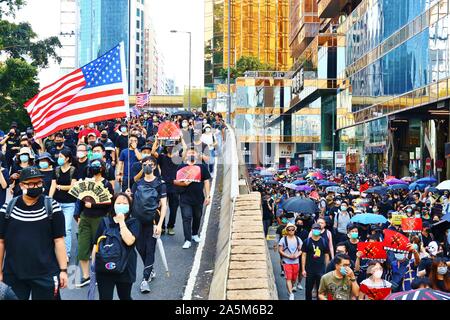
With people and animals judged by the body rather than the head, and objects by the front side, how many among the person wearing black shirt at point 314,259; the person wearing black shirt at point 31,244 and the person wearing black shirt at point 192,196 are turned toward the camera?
3

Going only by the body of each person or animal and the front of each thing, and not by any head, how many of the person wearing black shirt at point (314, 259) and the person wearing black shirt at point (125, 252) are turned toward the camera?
2

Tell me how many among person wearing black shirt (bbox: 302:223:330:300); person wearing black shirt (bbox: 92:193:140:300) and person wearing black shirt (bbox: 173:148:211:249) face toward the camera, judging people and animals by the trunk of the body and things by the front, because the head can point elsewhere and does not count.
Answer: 3

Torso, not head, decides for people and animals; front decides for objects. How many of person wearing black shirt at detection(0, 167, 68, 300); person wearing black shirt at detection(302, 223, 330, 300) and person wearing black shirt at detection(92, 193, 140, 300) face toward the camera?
3

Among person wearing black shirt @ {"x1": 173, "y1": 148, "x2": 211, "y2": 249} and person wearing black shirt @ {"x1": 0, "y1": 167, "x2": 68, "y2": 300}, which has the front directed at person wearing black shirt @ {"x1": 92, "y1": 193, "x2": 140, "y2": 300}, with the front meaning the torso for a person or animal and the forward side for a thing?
person wearing black shirt @ {"x1": 173, "y1": 148, "x2": 211, "y2": 249}

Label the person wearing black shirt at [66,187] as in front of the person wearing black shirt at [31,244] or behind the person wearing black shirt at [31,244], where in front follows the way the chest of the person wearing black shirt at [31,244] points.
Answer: behind

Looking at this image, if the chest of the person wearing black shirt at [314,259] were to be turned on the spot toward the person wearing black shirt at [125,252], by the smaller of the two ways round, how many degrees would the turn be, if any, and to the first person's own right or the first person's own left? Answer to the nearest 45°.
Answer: approximately 45° to the first person's own right

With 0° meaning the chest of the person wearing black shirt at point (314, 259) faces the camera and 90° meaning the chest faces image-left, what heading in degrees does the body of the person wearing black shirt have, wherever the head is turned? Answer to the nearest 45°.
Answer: approximately 0°
